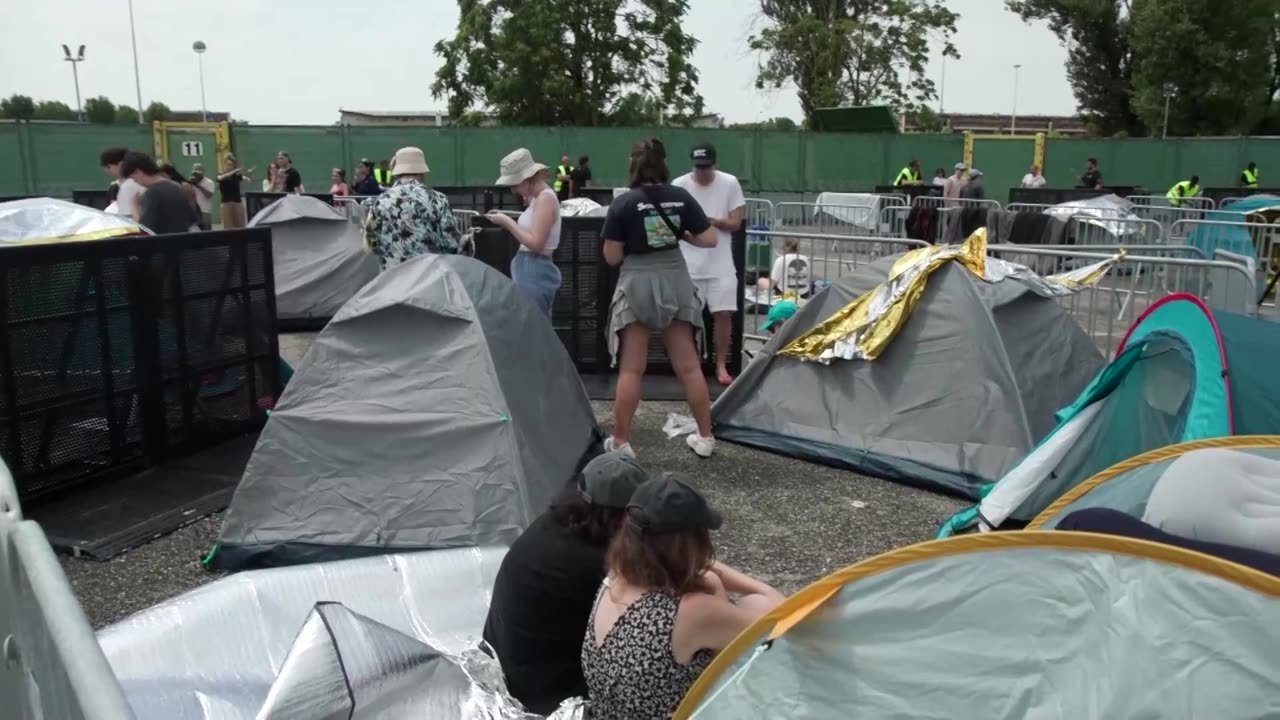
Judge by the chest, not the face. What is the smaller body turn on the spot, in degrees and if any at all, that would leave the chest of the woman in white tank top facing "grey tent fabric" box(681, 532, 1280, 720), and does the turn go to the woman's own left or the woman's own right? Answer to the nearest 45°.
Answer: approximately 90° to the woman's own left

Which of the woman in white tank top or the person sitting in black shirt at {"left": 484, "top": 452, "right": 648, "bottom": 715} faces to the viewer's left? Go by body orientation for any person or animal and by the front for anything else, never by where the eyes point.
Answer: the woman in white tank top

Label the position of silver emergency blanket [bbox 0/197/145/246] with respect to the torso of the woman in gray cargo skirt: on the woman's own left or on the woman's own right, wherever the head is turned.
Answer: on the woman's own left

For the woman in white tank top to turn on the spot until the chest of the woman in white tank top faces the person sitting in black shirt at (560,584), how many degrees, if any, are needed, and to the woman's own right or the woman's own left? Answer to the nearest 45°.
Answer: approximately 90° to the woman's own left

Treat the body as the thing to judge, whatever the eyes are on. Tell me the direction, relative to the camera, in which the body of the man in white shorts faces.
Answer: toward the camera

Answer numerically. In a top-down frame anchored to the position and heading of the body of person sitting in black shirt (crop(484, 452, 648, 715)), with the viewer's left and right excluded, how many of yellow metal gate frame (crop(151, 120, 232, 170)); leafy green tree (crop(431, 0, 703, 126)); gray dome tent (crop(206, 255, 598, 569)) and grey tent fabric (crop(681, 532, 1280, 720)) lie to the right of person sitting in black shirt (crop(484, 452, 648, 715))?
1

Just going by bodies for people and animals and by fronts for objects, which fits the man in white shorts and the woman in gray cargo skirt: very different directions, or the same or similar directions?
very different directions

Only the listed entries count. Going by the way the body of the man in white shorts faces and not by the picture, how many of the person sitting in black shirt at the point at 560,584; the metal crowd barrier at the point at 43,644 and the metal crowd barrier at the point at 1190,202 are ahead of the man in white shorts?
2

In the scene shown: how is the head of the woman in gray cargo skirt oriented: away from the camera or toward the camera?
away from the camera

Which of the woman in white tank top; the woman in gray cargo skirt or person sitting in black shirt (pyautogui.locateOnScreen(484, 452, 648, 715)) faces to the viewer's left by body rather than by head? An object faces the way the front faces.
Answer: the woman in white tank top

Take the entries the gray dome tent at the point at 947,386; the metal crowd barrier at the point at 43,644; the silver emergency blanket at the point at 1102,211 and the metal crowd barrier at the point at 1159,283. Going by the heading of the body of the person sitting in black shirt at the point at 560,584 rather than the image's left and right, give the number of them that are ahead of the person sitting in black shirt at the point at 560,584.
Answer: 3

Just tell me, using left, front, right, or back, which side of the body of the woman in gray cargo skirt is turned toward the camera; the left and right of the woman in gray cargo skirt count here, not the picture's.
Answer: back

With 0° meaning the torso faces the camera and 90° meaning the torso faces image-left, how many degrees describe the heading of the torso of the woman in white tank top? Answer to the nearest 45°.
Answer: approximately 90°

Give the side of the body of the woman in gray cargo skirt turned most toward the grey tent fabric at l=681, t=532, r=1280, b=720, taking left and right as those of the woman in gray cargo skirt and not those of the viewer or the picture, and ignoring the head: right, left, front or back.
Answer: back

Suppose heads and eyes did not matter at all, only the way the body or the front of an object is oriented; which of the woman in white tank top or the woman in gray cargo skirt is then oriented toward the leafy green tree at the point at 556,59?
the woman in gray cargo skirt

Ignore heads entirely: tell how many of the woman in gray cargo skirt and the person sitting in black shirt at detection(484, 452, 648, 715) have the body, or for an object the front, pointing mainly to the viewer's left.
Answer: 0

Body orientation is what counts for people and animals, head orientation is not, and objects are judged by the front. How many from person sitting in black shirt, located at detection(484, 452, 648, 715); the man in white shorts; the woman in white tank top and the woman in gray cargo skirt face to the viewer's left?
1

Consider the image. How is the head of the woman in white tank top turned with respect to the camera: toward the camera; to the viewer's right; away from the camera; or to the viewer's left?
to the viewer's left

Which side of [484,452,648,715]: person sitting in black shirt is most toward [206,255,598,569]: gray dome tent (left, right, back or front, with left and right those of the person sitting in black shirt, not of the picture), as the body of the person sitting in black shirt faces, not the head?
left

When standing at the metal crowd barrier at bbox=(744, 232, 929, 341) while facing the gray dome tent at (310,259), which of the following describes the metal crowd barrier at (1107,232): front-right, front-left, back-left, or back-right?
back-right

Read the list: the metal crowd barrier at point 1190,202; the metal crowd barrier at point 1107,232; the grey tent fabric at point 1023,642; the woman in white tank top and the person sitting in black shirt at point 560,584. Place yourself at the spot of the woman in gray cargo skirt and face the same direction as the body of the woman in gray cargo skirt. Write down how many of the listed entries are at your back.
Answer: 2
